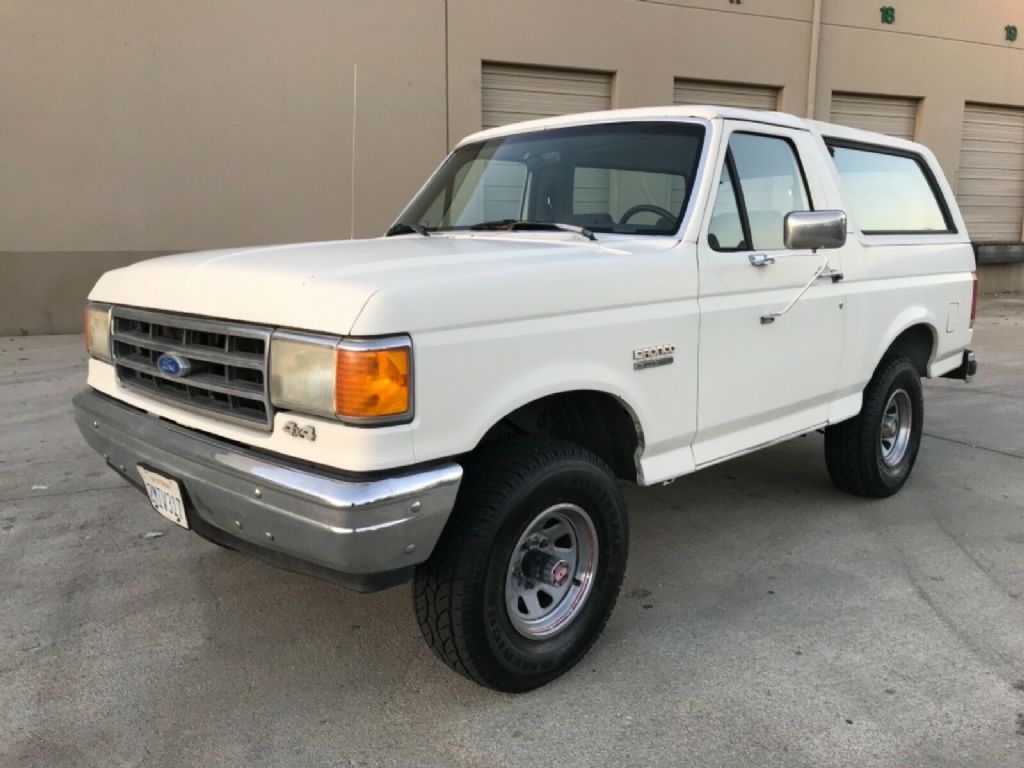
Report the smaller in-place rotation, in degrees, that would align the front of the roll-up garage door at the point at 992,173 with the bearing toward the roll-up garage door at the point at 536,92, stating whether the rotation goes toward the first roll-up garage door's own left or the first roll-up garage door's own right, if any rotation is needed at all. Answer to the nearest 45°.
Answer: approximately 45° to the first roll-up garage door's own right

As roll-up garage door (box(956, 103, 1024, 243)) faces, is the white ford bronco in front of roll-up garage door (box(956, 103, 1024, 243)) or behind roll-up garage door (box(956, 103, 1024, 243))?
in front

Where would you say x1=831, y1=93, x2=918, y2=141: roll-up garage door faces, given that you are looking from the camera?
facing the viewer

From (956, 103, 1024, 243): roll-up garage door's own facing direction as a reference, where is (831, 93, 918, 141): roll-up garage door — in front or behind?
in front

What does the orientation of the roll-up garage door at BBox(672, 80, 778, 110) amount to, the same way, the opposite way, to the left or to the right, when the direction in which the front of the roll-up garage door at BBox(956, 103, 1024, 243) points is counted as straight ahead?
the same way

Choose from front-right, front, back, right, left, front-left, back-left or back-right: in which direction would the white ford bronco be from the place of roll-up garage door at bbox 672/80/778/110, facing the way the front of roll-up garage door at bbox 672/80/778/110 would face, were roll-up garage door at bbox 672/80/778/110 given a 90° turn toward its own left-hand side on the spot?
right

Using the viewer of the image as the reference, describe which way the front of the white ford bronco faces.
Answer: facing the viewer and to the left of the viewer

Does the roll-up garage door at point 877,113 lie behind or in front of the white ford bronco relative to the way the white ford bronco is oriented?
behind

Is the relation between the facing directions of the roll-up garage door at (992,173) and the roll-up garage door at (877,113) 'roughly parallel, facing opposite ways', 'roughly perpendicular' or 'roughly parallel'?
roughly parallel

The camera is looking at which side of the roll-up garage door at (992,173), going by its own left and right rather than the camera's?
front

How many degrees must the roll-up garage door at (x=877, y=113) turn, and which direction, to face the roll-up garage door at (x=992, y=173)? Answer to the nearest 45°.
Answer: approximately 135° to its left

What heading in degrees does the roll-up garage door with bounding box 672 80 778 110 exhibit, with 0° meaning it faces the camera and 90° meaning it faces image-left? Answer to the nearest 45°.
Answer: approximately 0°

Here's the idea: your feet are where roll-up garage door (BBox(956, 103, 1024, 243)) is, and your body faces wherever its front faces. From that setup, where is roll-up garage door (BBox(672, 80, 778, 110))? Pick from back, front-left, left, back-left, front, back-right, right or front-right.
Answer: front-right

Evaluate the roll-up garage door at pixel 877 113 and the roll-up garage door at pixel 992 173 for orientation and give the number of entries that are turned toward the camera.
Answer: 2
